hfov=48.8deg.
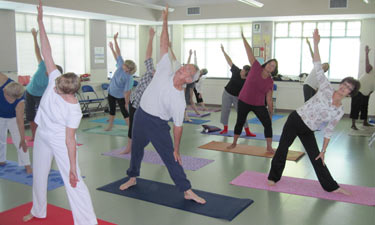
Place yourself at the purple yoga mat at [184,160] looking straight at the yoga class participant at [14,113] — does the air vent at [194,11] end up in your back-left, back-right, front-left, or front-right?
back-right

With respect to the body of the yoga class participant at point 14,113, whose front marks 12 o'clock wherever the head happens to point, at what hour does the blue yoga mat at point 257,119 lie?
The blue yoga mat is roughly at 8 o'clock from the yoga class participant.

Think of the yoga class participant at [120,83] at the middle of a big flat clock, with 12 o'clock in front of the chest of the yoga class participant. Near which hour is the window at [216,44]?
The window is roughly at 7 o'clock from the yoga class participant.

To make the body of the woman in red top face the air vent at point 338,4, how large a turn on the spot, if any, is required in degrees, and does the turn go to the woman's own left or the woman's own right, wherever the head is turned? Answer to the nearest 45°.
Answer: approximately 135° to the woman's own left

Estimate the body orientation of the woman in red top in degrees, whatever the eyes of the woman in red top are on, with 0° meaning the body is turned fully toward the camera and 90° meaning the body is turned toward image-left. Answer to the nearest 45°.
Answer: approximately 0°

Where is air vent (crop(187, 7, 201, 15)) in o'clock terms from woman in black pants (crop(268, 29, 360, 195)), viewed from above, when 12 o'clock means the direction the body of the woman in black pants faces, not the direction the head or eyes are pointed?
The air vent is roughly at 5 o'clock from the woman in black pants.
